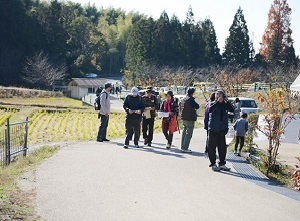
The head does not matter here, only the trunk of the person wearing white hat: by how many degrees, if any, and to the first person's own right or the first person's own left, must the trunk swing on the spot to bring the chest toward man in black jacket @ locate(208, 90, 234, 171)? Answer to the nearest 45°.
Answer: approximately 45° to the first person's own left

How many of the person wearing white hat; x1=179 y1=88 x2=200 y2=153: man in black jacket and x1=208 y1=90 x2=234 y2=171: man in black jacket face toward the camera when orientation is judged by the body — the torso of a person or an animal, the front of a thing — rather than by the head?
2

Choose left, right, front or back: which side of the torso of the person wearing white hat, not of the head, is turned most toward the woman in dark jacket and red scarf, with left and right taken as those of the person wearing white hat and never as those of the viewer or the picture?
left

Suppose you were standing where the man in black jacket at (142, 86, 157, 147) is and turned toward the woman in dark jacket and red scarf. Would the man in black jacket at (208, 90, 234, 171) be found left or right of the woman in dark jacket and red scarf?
right

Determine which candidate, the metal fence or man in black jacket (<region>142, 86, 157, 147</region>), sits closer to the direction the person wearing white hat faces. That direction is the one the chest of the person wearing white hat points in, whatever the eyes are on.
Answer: the metal fence

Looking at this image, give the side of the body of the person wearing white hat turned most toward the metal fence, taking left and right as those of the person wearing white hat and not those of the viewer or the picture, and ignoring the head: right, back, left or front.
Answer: right

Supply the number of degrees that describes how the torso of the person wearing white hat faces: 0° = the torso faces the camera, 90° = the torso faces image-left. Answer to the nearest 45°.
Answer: approximately 0°

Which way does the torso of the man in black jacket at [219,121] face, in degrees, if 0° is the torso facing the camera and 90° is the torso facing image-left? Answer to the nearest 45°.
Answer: approximately 0°
